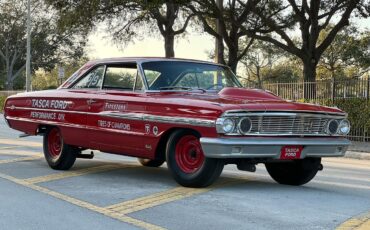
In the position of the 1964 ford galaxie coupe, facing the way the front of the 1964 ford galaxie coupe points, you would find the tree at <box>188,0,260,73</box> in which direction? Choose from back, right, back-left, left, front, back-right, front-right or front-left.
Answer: back-left

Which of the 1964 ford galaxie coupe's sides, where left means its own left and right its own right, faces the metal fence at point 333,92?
left

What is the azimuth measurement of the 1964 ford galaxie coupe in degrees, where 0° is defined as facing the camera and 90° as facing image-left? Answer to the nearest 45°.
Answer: approximately 315°

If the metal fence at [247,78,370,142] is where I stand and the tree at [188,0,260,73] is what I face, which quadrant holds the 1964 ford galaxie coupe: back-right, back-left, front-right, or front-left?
back-left

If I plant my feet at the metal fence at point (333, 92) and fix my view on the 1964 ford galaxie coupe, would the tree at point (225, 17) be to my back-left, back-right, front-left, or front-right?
back-right
